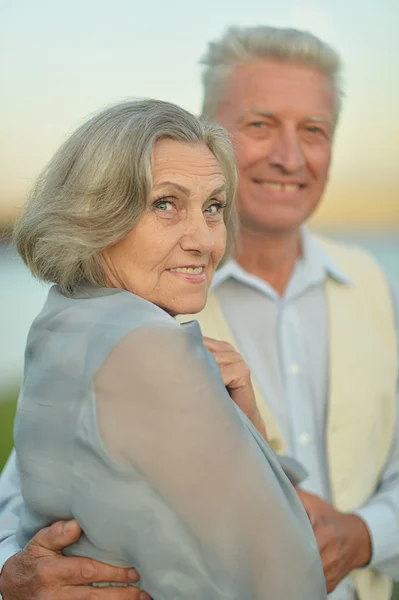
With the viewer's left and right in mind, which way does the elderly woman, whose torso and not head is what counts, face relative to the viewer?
facing away from the viewer and to the right of the viewer

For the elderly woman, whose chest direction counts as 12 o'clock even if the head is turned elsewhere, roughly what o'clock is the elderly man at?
The elderly man is roughly at 11 o'clock from the elderly woman.

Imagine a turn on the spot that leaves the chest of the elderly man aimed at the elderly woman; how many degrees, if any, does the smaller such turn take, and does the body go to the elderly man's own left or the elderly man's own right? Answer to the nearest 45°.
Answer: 0° — they already face them

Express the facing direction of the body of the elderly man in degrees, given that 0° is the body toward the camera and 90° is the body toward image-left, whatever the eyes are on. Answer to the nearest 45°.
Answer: approximately 0°

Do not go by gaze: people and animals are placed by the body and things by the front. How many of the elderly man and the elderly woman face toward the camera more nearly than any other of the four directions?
1
